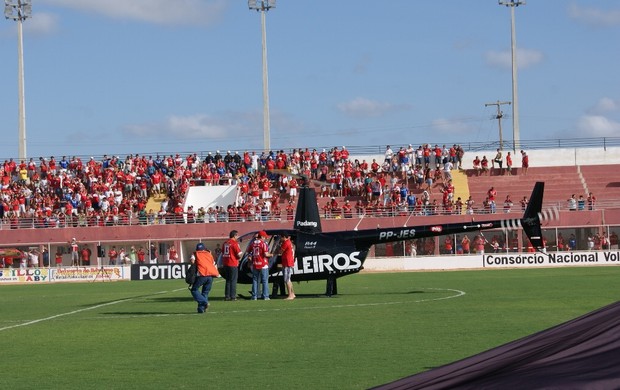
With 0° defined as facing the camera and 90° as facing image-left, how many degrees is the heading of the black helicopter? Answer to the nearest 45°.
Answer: approximately 90°

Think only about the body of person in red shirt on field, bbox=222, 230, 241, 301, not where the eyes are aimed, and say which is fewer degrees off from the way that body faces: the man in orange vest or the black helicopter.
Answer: the black helicopter

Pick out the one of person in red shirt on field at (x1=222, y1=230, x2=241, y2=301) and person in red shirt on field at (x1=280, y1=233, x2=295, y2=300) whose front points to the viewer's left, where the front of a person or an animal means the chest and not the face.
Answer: person in red shirt on field at (x1=280, y1=233, x2=295, y2=300)

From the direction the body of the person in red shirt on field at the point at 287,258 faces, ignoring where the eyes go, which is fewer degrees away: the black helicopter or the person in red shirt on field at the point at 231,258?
the person in red shirt on field

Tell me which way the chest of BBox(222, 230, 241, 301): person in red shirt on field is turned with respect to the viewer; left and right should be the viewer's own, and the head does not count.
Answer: facing away from the viewer and to the right of the viewer

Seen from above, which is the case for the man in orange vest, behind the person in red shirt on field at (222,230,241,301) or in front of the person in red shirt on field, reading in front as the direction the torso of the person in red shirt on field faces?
behind

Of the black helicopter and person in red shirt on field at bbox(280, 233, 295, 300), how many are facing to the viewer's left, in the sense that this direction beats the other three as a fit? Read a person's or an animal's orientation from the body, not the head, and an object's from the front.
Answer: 2

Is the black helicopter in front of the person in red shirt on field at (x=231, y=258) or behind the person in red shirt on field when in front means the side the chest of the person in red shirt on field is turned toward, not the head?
in front

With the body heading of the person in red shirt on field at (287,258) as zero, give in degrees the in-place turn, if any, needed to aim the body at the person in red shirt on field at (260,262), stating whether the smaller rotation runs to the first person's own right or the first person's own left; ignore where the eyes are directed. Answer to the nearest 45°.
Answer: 0° — they already face them

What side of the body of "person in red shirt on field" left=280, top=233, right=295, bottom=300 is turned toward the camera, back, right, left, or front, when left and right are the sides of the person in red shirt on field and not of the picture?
left

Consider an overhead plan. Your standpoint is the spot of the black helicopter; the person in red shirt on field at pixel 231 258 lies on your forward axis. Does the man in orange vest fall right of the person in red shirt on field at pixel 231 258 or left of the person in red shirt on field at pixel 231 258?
left

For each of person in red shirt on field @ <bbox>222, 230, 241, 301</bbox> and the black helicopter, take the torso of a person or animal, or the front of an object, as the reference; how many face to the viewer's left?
1

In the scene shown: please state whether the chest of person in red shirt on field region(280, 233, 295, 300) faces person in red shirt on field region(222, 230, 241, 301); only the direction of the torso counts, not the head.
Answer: yes
